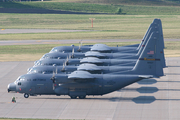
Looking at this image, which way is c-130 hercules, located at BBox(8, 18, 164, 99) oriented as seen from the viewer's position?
to the viewer's left
